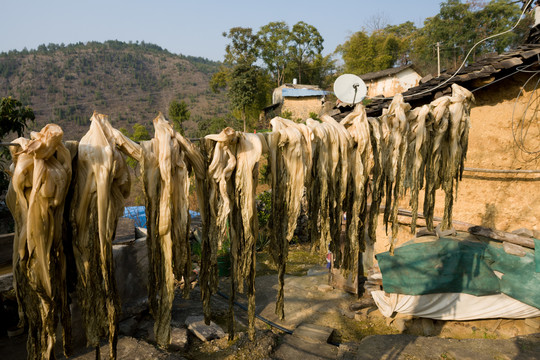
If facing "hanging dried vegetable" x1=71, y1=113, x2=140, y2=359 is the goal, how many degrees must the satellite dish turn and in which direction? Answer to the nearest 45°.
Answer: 0° — it already faces it

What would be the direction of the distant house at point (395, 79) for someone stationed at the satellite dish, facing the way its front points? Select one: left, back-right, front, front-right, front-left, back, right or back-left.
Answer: back

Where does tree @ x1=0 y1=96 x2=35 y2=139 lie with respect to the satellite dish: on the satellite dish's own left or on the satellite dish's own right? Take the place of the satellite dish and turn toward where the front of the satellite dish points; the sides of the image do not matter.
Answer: on the satellite dish's own right

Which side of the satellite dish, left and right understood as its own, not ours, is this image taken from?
front

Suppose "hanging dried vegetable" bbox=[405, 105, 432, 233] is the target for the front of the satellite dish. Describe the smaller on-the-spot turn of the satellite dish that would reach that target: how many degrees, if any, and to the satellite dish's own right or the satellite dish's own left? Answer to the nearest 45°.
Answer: approximately 45° to the satellite dish's own left

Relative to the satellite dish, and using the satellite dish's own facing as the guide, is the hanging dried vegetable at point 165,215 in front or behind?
in front
